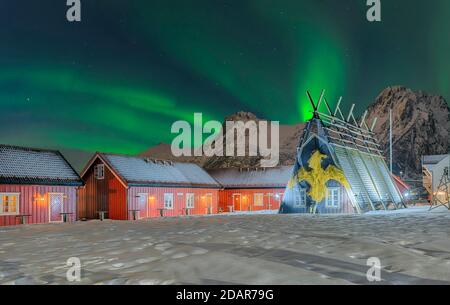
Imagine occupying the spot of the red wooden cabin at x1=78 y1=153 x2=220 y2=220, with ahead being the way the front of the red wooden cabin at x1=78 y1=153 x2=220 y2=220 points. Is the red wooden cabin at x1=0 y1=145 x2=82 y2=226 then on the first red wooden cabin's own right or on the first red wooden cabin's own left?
on the first red wooden cabin's own right

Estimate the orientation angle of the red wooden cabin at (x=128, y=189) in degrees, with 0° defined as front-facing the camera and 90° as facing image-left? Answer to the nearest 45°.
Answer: approximately 315°
